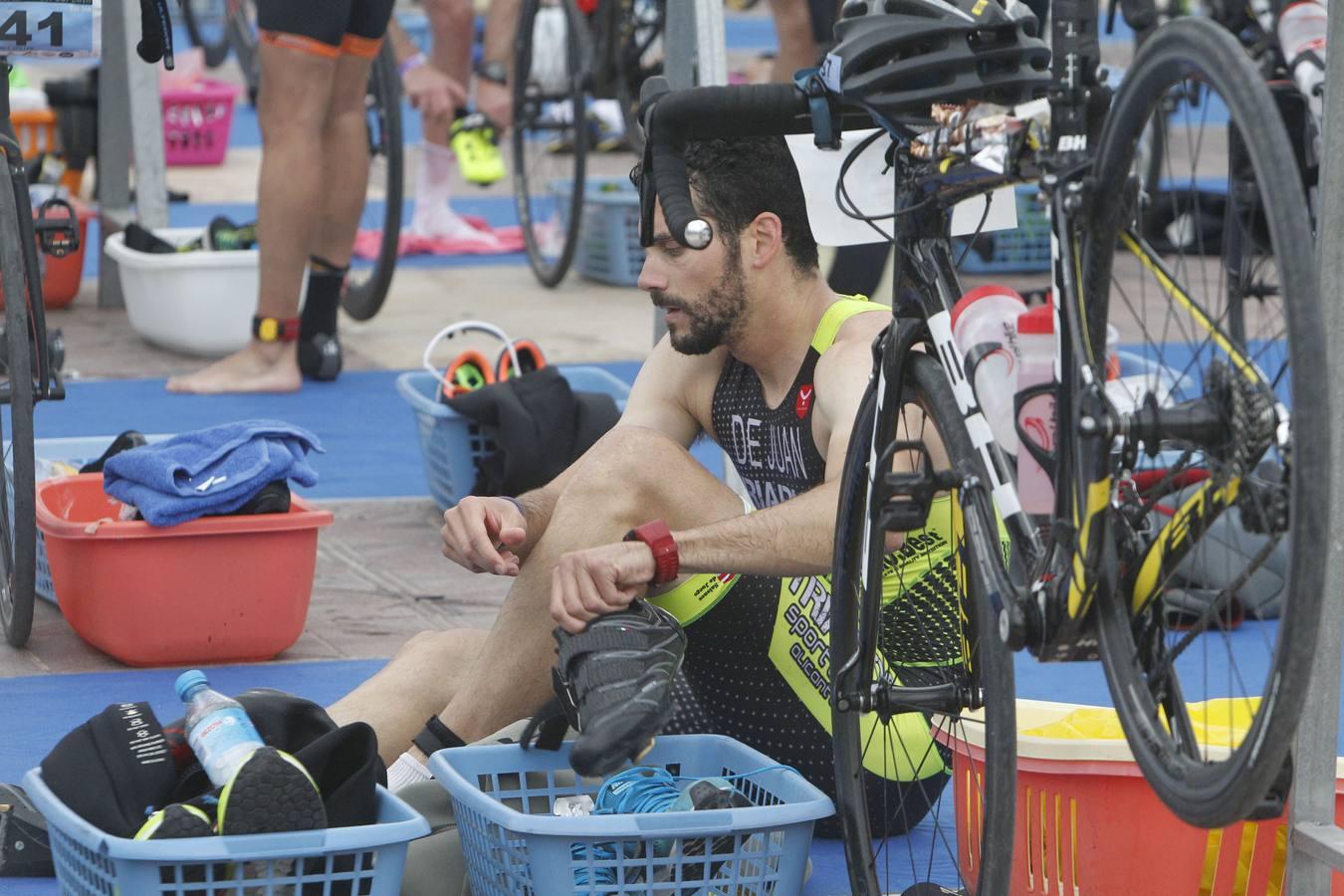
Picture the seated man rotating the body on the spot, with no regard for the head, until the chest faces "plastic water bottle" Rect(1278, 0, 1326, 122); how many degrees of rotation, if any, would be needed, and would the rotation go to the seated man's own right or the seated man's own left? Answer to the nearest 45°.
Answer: approximately 180°

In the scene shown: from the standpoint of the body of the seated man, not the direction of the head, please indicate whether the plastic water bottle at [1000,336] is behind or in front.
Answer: behind

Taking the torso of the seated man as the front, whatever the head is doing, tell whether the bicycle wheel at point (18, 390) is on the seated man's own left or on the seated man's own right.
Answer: on the seated man's own right

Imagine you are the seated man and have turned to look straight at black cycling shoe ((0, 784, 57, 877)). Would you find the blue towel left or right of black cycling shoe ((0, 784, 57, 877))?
right

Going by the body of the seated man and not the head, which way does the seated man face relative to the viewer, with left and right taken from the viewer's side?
facing the viewer and to the left of the viewer

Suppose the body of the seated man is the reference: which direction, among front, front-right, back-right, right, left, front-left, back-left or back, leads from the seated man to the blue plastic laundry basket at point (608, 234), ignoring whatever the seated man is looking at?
back-right

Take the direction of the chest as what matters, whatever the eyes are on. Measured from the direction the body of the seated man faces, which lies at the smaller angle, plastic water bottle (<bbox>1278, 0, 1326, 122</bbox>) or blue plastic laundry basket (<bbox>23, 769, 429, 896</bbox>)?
the blue plastic laundry basket

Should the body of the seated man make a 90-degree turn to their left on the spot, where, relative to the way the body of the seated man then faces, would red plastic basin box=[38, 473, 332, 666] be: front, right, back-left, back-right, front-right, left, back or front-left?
back

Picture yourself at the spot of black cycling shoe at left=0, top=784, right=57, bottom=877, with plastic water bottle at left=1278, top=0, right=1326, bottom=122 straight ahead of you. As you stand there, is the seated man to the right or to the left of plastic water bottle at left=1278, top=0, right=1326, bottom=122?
right

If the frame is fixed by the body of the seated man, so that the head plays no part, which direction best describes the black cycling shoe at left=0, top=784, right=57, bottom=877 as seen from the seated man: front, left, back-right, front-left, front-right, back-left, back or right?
front-right

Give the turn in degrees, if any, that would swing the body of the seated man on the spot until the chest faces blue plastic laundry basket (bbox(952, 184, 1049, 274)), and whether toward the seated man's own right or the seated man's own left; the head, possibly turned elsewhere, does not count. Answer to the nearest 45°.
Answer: approximately 135° to the seated man's own right

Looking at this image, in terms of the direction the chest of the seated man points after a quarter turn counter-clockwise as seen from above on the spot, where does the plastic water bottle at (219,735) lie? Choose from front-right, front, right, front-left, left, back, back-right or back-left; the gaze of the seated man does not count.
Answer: right

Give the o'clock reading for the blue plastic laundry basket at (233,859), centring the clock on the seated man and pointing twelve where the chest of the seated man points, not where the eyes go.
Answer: The blue plastic laundry basket is roughly at 12 o'clock from the seated man.

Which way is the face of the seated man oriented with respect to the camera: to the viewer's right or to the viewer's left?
to the viewer's left
